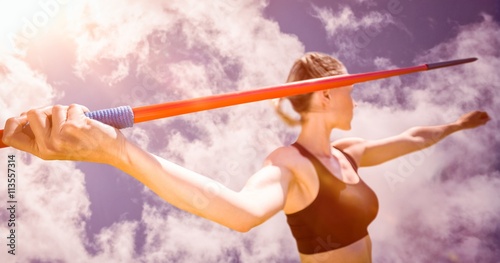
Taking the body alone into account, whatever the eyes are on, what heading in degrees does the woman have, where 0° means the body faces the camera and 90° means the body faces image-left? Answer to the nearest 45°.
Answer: approximately 315°
